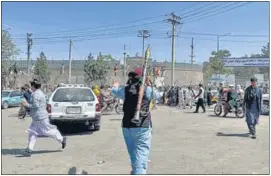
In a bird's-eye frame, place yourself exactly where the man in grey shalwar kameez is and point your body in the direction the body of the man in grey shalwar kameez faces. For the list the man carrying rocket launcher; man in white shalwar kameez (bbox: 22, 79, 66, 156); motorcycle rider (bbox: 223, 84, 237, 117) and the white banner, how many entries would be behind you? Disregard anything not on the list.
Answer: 2

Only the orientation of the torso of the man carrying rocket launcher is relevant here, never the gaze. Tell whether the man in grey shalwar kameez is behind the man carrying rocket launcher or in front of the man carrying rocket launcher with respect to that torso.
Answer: in front

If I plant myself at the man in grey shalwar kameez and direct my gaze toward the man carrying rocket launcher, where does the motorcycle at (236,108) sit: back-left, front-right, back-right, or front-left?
back-right

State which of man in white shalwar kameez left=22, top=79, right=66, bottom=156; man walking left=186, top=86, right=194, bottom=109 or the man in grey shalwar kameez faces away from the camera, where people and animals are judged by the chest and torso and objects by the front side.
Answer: the man walking

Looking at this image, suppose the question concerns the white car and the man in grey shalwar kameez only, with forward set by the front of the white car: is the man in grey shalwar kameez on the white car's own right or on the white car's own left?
on the white car's own right

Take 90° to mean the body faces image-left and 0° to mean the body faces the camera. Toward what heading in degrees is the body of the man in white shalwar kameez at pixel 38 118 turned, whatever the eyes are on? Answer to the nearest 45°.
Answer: approximately 90°

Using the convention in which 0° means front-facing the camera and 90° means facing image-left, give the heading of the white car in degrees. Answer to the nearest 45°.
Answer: approximately 180°

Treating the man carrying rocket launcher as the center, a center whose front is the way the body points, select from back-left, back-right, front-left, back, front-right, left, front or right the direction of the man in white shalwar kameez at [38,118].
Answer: front-left

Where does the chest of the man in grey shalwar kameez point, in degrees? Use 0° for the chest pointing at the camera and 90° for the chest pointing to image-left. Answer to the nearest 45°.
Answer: approximately 0°

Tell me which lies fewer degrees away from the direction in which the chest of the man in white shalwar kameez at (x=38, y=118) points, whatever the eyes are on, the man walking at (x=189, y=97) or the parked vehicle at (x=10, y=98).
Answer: the parked vehicle
